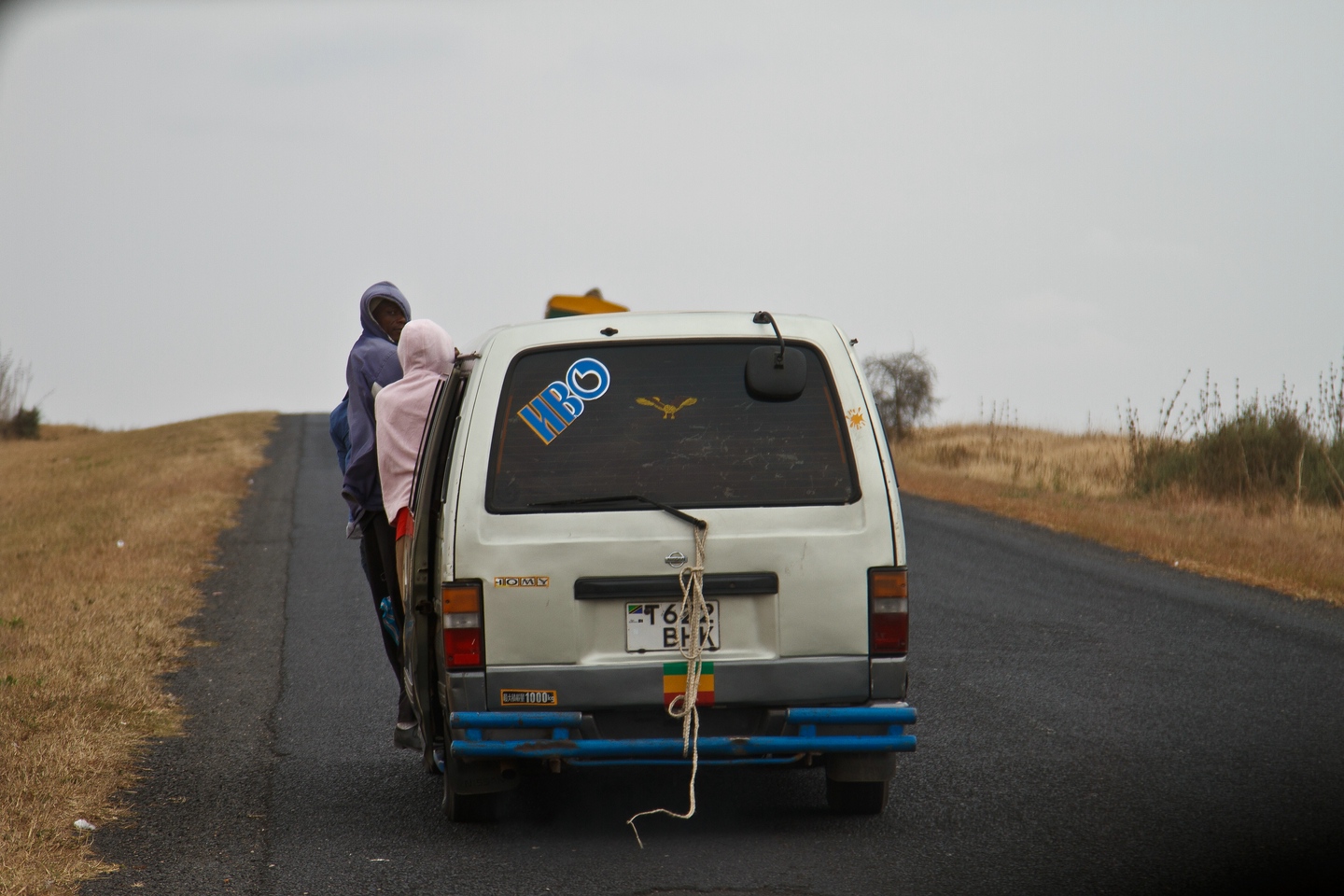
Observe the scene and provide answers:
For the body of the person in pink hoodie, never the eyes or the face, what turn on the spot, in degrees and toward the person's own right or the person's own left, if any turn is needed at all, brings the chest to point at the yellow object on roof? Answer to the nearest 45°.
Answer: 0° — they already face it

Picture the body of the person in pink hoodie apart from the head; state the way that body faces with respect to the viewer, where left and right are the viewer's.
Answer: facing away from the viewer and to the right of the viewer

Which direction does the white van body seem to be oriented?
away from the camera

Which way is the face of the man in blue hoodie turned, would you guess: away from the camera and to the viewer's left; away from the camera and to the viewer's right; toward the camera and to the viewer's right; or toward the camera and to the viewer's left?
toward the camera and to the viewer's right

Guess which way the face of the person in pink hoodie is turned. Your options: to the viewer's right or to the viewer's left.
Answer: to the viewer's right
